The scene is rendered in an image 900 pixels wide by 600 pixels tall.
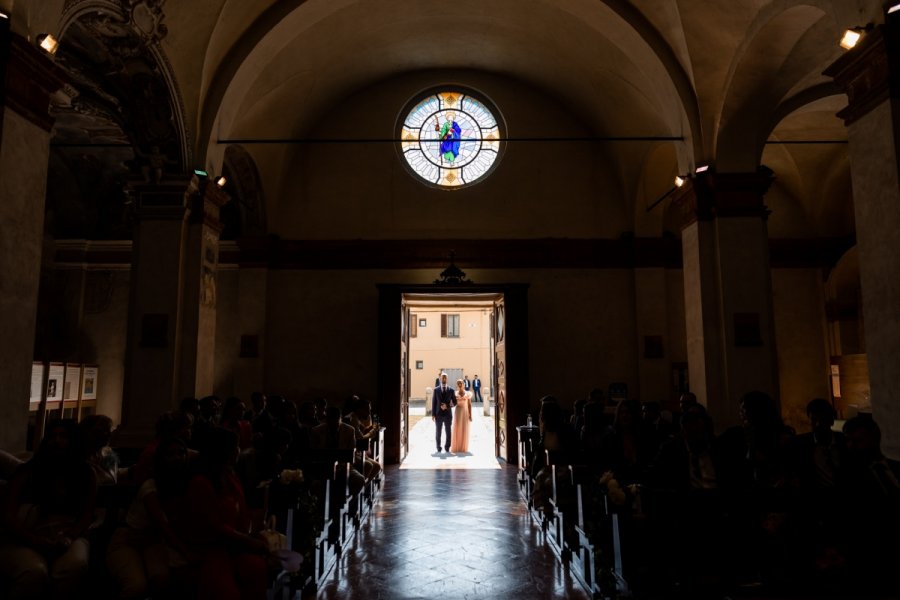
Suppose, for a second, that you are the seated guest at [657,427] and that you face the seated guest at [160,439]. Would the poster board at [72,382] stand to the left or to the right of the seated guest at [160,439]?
right

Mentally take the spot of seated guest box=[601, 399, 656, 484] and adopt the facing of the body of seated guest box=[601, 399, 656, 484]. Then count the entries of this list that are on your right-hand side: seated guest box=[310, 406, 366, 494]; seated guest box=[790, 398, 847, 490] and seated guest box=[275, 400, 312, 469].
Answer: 2

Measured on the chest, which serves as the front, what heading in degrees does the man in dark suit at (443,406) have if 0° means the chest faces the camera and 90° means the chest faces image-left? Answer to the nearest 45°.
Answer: approximately 0°

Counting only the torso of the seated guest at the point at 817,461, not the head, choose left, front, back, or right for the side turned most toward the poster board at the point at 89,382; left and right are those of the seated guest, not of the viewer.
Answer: right

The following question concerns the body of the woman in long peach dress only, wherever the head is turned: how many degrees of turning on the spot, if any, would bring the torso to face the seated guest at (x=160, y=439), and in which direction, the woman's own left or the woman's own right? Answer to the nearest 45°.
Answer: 0° — they already face them

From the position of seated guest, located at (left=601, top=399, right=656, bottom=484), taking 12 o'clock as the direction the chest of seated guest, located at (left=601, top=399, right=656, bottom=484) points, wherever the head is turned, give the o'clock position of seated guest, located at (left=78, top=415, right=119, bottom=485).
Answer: seated guest, located at (left=78, top=415, right=119, bottom=485) is roughly at 2 o'clock from seated guest, located at (left=601, top=399, right=656, bottom=484).
